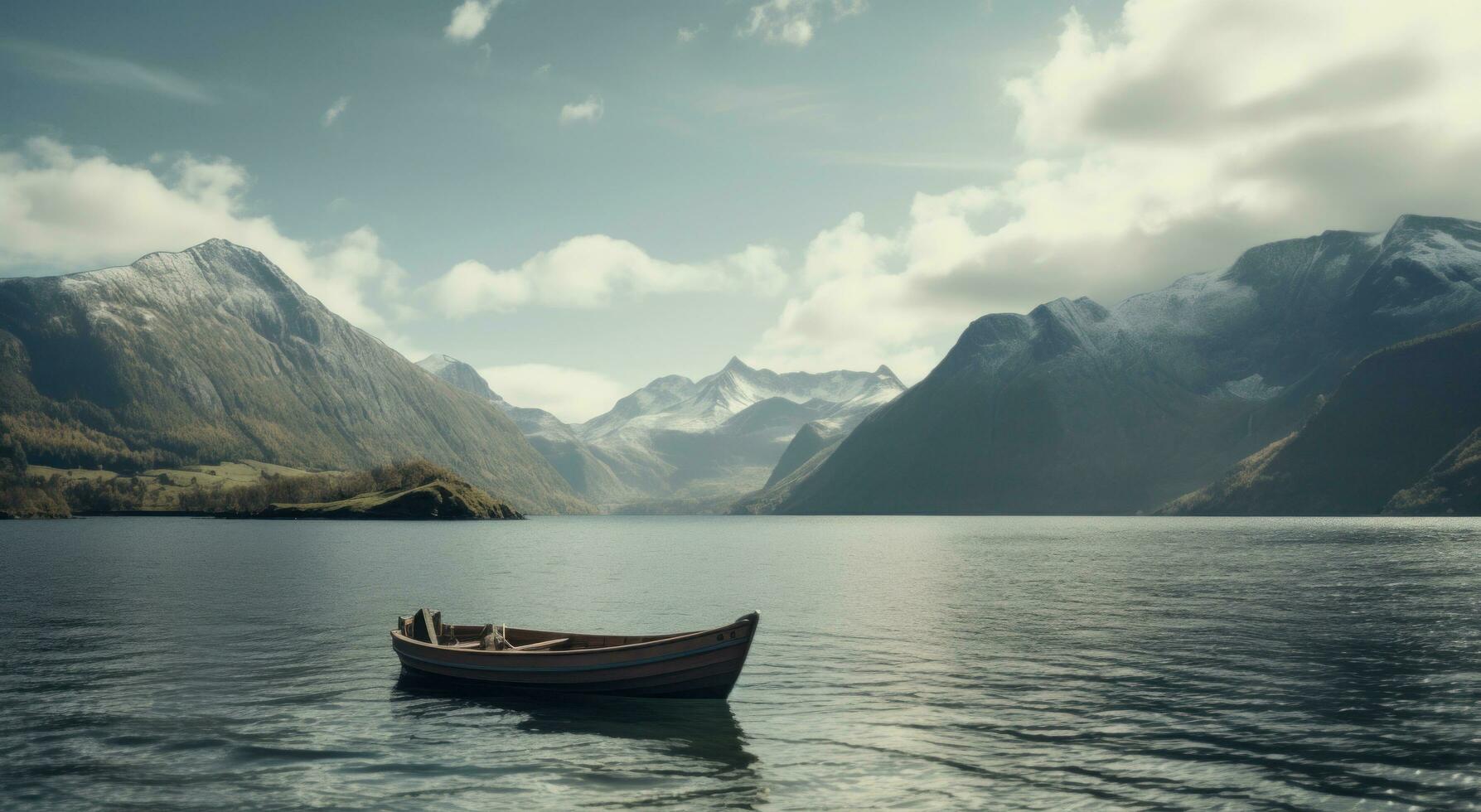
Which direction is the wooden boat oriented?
to the viewer's right
